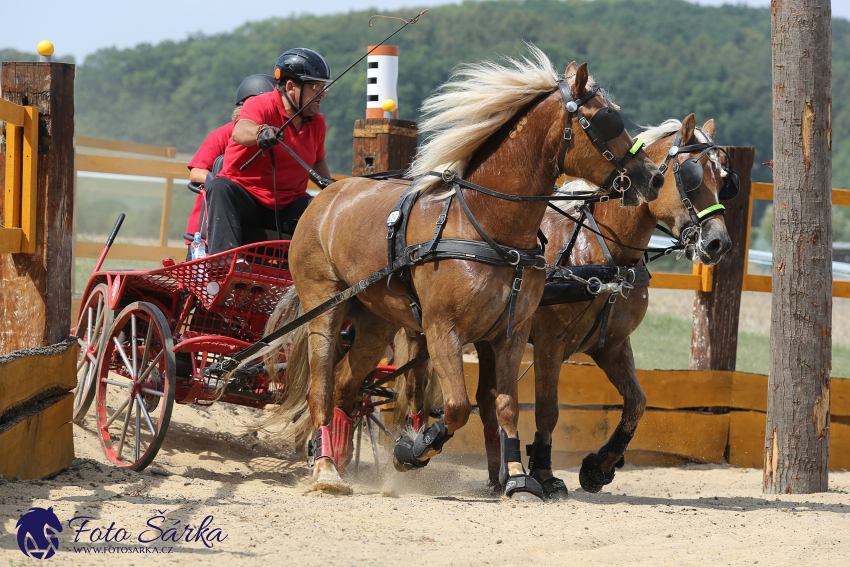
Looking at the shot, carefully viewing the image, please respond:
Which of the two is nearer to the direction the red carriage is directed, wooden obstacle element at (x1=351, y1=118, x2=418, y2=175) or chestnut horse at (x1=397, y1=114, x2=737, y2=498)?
the chestnut horse

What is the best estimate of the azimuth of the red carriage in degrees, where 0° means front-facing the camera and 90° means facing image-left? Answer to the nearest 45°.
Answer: approximately 315°

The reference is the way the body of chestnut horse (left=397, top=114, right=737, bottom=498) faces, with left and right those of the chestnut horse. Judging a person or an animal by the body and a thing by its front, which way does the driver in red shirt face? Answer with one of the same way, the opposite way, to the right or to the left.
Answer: the same way

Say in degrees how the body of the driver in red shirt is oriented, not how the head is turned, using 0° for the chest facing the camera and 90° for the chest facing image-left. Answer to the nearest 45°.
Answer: approximately 315°

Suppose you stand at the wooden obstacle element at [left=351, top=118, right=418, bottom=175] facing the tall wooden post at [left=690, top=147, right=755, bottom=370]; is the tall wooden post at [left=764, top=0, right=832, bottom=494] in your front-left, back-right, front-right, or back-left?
front-right

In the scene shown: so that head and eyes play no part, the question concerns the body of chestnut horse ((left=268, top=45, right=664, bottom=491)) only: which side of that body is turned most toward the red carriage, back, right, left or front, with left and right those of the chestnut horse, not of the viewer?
back

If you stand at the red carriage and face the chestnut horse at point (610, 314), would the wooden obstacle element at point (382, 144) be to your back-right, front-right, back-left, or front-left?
front-left

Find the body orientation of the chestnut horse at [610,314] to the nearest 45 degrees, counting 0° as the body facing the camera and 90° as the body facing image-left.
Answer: approximately 315°

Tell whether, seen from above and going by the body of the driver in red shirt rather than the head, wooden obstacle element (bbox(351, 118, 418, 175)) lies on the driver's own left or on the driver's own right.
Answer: on the driver's own left

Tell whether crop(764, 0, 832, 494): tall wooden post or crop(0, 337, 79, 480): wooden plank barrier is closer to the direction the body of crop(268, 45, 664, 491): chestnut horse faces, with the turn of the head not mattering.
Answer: the tall wooden post

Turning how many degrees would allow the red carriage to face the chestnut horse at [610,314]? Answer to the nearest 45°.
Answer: approximately 45° to its left

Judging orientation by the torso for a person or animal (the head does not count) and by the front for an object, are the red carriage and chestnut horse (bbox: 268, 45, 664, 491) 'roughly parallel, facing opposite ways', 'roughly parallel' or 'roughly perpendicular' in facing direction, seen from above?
roughly parallel

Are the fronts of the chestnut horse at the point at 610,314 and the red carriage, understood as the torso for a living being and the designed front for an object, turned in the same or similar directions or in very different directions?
same or similar directions

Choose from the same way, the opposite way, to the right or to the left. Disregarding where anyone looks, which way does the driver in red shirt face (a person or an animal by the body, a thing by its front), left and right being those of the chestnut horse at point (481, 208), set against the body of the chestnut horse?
the same way

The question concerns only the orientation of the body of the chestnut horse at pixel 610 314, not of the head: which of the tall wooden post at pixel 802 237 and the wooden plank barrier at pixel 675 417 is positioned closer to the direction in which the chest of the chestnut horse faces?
the tall wooden post

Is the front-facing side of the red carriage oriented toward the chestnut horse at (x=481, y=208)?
yes
